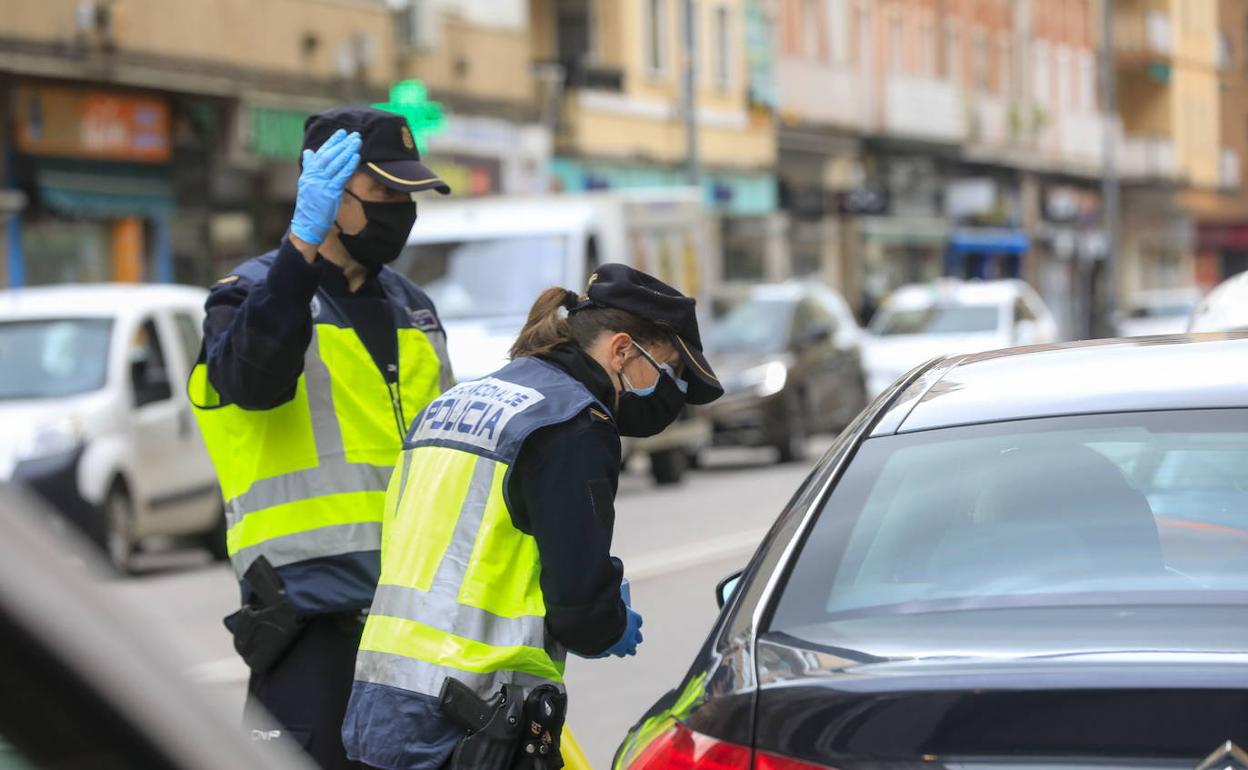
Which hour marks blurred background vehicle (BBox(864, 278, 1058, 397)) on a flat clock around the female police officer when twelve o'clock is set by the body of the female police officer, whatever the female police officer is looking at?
The blurred background vehicle is roughly at 11 o'clock from the female police officer.

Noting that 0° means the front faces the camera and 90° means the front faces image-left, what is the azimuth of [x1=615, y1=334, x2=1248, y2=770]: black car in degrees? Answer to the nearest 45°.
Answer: approximately 180°

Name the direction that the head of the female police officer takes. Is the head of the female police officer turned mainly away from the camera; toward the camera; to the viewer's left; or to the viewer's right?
to the viewer's right

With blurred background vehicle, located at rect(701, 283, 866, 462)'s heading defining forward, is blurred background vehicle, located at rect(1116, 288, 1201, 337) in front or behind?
behind

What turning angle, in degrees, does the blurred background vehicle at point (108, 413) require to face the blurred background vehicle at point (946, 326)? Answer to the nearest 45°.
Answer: approximately 180°

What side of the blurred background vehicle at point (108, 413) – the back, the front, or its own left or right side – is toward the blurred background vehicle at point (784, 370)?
back

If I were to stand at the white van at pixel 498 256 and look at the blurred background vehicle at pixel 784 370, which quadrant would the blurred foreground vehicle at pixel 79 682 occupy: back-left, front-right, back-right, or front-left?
back-right

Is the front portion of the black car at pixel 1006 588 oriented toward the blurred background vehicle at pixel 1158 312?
yes

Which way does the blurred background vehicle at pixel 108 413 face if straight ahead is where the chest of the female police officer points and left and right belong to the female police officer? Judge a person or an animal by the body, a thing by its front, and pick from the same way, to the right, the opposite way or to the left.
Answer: the opposite way

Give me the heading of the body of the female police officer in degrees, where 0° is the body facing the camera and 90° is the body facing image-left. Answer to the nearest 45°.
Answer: approximately 225°

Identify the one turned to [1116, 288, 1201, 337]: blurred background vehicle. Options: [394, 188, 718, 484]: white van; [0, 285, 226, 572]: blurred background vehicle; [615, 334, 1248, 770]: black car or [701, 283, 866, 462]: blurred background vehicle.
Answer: the black car

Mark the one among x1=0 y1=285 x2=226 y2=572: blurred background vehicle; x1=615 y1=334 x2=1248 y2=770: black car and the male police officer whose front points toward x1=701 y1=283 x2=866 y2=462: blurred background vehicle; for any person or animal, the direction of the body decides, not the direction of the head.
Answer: the black car
